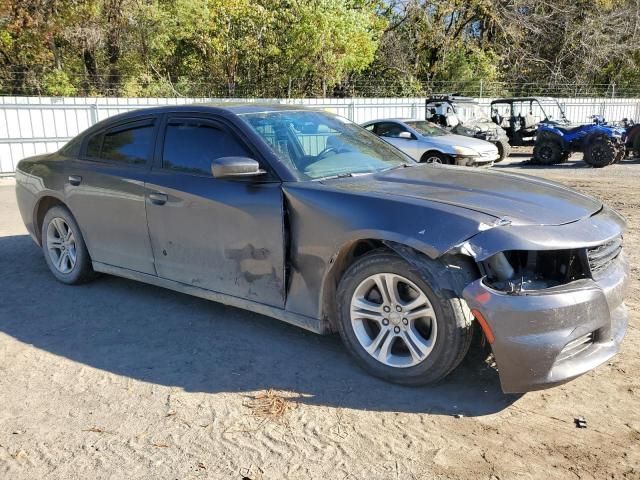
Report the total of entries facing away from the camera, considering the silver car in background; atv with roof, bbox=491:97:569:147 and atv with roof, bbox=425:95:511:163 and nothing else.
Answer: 0

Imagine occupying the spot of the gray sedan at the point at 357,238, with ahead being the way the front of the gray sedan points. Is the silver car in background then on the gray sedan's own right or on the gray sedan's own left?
on the gray sedan's own left

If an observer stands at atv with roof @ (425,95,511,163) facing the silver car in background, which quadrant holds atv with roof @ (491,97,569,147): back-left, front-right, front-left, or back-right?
back-left

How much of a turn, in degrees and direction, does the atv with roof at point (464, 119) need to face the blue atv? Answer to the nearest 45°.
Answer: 0° — it already faces it

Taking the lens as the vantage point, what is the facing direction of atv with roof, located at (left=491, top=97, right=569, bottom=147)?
facing the viewer and to the right of the viewer

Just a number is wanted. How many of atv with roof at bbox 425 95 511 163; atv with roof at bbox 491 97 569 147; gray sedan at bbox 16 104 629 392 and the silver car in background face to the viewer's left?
0

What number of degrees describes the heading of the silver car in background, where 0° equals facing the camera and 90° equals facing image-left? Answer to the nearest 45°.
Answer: approximately 315°

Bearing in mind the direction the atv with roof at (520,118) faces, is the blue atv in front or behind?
in front

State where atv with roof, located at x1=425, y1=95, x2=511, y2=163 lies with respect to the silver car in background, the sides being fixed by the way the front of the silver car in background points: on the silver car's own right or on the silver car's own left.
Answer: on the silver car's own left

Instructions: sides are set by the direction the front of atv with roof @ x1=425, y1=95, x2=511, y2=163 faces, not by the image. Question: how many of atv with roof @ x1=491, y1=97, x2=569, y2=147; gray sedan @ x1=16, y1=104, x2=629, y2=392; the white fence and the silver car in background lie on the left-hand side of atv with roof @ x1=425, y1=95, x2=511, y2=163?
1
